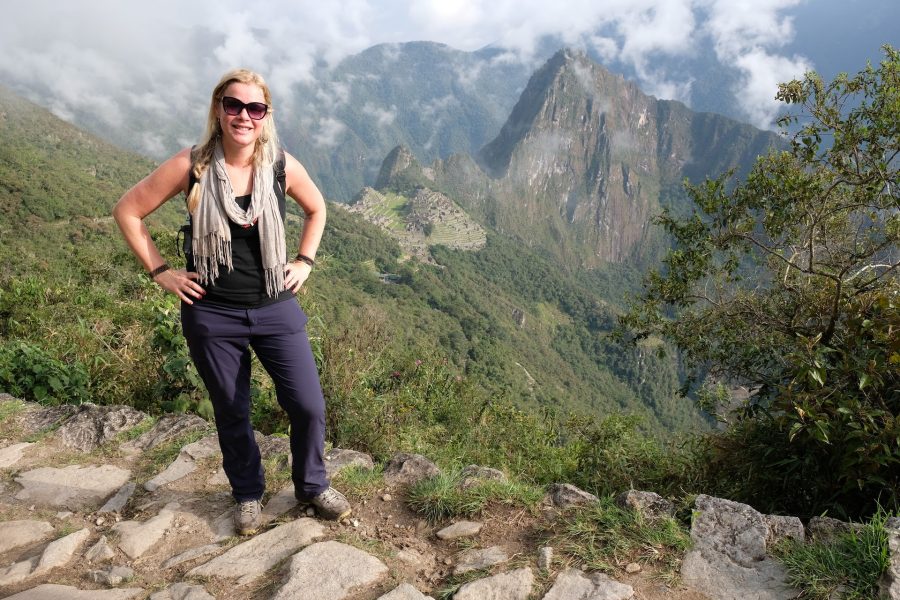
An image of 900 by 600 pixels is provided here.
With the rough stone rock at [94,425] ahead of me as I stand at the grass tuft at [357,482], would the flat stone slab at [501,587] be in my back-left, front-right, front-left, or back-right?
back-left

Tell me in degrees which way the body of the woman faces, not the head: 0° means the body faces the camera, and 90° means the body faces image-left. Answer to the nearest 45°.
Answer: approximately 0°

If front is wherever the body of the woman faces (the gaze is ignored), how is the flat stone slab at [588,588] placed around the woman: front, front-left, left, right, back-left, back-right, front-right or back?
front-left

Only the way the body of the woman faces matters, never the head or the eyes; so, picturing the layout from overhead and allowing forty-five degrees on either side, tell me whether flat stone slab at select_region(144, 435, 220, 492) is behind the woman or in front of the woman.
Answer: behind

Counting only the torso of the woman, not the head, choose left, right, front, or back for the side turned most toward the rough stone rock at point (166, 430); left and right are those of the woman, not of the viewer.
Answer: back
